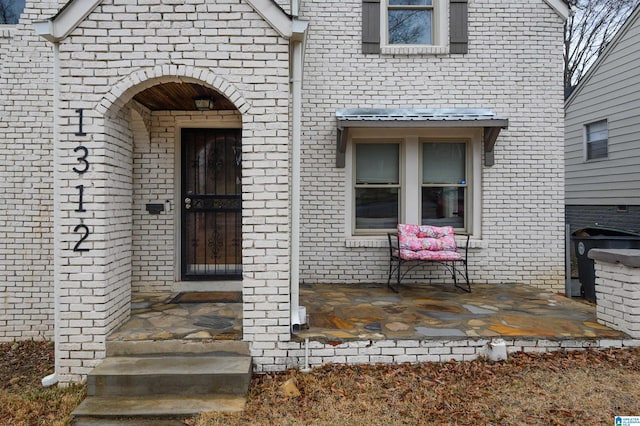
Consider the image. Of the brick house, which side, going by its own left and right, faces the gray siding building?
left

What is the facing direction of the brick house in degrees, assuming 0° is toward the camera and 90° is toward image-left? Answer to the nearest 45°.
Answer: approximately 0°

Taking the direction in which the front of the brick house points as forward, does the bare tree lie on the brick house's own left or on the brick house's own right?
on the brick house's own left
